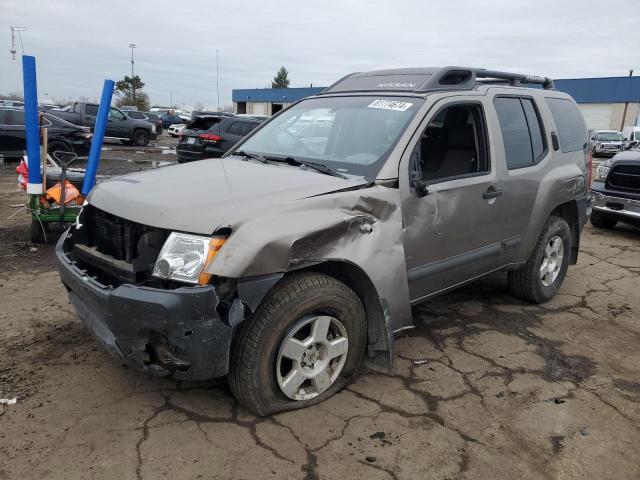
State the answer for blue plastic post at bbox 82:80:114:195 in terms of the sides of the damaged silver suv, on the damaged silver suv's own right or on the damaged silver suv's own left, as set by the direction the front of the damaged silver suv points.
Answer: on the damaged silver suv's own right

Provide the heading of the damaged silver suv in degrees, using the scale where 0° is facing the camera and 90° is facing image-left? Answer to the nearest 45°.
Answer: approximately 45°

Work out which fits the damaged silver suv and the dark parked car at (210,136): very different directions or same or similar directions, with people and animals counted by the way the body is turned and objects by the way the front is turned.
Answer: very different directions

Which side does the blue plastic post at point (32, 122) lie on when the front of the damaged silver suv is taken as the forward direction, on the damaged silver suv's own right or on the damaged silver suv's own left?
on the damaged silver suv's own right

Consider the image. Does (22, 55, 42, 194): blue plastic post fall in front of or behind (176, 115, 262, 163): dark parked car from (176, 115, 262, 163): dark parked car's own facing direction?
behind

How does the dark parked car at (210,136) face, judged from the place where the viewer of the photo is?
facing away from the viewer and to the right of the viewer

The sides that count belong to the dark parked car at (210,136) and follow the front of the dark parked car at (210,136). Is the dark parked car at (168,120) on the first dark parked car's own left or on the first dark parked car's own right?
on the first dark parked car's own left

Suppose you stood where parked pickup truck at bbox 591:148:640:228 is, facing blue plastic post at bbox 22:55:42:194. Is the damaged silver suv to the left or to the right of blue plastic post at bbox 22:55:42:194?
left
